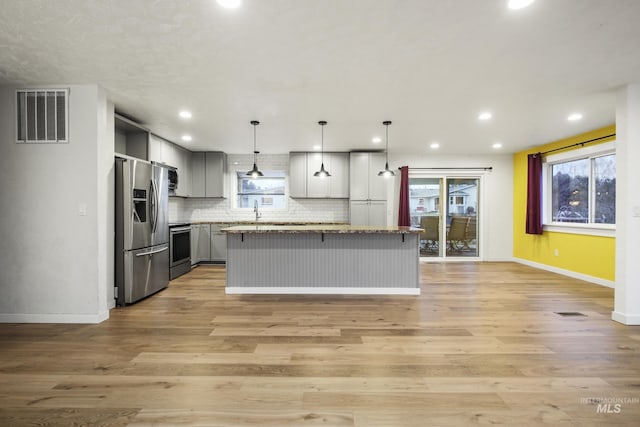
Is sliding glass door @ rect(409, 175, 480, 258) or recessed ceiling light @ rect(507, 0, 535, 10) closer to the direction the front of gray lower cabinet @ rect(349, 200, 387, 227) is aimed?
the recessed ceiling light

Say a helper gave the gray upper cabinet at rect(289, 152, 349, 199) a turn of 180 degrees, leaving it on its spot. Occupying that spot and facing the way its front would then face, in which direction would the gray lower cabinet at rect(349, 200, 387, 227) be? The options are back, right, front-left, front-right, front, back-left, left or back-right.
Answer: right

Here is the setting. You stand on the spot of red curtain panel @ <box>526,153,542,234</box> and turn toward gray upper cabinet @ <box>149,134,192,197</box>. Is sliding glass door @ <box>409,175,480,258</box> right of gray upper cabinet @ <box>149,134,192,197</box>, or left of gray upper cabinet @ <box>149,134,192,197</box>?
right

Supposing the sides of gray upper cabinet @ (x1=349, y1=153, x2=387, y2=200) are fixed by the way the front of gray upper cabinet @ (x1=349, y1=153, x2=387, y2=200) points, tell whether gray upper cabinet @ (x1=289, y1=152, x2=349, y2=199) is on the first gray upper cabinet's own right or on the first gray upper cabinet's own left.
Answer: on the first gray upper cabinet's own right

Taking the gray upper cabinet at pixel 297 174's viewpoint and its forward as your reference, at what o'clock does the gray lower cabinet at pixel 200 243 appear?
The gray lower cabinet is roughly at 3 o'clock from the gray upper cabinet.

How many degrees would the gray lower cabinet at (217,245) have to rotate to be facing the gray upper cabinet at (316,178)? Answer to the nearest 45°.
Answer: approximately 90° to its left

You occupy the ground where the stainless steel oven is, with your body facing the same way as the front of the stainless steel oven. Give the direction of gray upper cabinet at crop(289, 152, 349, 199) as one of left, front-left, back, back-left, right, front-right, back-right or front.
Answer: front-left
